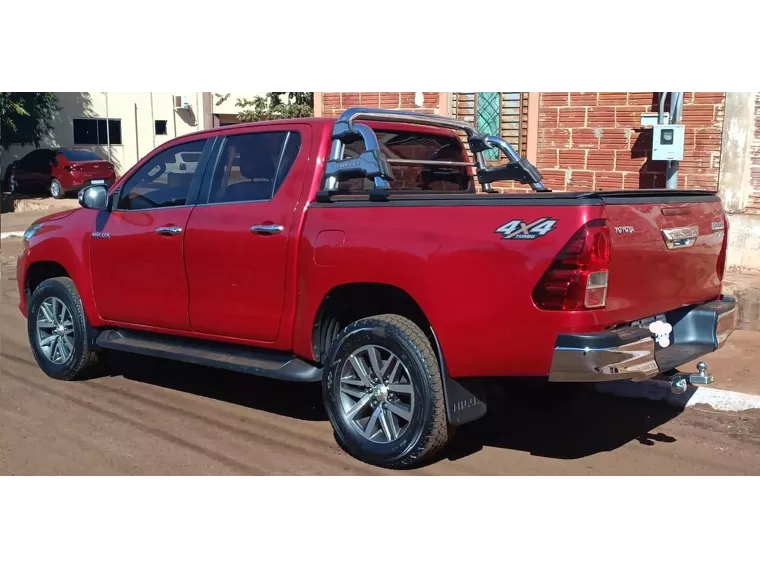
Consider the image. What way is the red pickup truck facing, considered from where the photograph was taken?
facing away from the viewer and to the left of the viewer

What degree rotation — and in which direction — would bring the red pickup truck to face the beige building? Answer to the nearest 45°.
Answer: approximately 45° to its right

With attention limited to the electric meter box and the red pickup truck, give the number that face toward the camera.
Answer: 1

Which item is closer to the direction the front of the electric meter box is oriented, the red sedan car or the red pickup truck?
the red pickup truck

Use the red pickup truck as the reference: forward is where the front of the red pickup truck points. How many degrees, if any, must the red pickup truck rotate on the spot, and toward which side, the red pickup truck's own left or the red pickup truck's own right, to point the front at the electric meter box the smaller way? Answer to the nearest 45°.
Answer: approximately 90° to the red pickup truck's own right

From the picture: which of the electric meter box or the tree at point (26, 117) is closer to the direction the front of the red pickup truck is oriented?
the tree

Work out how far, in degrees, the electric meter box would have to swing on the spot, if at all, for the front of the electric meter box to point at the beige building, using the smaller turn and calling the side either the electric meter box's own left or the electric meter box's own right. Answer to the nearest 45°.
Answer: approximately 135° to the electric meter box's own right

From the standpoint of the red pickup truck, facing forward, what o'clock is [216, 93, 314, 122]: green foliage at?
The green foliage is roughly at 1 o'clock from the red pickup truck.

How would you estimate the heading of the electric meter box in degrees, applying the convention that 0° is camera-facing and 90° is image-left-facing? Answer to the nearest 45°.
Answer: approximately 0°

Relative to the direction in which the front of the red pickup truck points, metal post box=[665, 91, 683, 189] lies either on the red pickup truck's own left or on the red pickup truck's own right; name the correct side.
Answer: on the red pickup truck's own right
